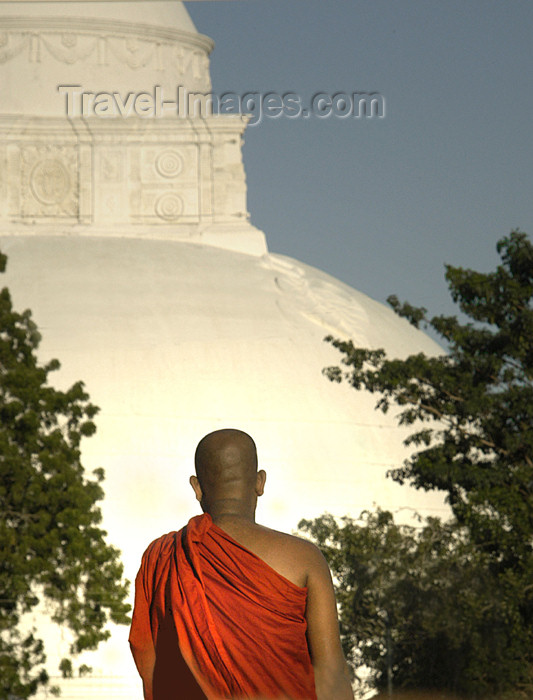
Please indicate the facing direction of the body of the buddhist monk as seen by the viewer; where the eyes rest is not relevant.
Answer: away from the camera

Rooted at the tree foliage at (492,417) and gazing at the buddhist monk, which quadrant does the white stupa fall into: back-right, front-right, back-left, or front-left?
back-right

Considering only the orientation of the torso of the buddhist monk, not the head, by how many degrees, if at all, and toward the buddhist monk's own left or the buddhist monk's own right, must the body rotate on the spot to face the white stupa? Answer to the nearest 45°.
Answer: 0° — they already face it

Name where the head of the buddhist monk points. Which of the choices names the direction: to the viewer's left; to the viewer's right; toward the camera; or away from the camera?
away from the camera
